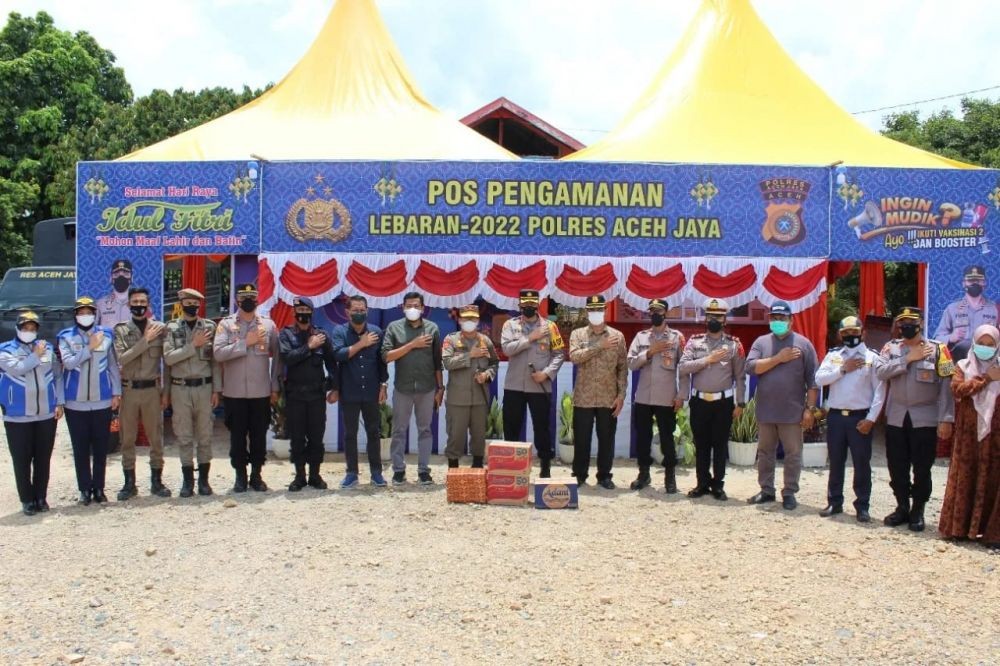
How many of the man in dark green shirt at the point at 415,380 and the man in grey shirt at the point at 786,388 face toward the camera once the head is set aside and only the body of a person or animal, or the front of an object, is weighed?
2

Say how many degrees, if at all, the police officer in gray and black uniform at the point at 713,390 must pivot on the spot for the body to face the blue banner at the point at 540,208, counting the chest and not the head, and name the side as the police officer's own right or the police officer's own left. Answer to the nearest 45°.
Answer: approximately 135° to the police officer's own right

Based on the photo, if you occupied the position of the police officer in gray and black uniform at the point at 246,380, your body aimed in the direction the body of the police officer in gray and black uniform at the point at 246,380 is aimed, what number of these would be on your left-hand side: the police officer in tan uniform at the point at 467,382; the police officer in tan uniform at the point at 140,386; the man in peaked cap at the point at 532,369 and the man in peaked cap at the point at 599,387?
3

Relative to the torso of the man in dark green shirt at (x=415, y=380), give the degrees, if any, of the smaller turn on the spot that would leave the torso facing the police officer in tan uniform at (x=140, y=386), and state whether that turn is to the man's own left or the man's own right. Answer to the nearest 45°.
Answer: approximately 90° to the man's own right

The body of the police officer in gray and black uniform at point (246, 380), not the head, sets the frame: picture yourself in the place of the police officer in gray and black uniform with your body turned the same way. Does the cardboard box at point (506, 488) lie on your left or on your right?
on your left

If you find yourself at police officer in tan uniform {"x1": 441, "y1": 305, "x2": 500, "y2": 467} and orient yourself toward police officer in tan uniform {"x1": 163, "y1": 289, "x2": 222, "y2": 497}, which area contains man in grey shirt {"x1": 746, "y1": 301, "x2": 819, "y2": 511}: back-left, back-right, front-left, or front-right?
back-left

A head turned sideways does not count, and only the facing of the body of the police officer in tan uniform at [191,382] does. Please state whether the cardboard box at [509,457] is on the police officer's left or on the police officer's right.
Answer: on the police officer's left

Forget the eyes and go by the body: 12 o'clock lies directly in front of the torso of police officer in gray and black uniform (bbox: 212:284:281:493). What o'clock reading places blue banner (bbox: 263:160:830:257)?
The blue banner is roughly at 8 o'clock from the police officer in gray and black uniform.
